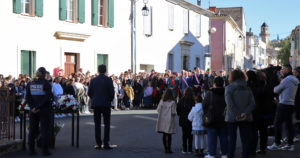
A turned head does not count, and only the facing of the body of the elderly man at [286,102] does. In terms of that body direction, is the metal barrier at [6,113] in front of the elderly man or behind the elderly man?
in front

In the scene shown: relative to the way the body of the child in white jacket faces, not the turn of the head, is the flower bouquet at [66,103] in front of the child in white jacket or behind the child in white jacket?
in front

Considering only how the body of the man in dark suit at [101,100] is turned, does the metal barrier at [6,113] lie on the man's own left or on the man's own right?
on the man's own left

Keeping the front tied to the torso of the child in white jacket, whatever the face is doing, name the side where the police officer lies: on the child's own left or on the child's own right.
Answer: on the child's own left

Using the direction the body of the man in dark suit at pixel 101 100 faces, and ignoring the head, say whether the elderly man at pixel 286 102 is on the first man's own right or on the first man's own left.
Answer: on the first man's own right

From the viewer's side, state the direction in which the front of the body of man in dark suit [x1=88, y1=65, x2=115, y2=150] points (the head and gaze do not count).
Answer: away from the camera

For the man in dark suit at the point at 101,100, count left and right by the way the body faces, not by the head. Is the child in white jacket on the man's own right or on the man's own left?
on the man's own right

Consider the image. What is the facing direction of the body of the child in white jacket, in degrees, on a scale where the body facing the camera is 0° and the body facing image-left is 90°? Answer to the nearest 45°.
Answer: approximately 135°
